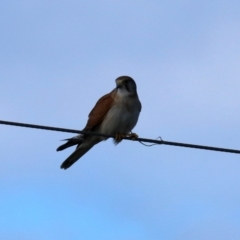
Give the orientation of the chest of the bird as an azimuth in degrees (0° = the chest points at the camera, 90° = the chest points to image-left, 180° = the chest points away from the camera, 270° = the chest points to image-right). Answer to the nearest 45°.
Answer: approximately 315°
